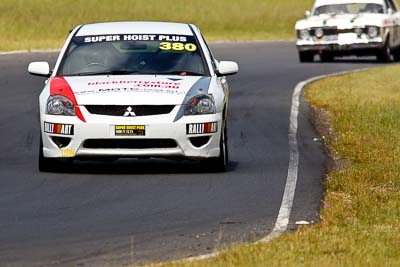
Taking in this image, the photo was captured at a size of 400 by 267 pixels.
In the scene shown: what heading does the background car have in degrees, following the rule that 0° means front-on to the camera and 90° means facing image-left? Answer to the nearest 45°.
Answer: approximately 0°

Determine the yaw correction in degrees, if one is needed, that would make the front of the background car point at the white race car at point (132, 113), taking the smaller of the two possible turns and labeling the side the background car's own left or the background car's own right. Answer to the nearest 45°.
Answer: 0° — it already faces it

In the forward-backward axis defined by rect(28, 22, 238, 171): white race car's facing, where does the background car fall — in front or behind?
behind

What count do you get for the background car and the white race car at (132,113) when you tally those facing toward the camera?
2

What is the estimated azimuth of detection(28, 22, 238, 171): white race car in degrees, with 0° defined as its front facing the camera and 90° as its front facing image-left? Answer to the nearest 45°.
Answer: approximately 0°
